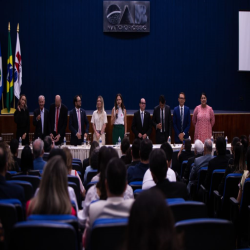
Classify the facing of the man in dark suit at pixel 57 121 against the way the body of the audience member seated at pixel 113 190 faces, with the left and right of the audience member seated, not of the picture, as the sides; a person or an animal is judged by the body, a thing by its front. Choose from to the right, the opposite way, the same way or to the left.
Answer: the opposite way

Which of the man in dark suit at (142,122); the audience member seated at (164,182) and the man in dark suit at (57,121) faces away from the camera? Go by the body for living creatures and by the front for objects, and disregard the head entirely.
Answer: the audience member seated

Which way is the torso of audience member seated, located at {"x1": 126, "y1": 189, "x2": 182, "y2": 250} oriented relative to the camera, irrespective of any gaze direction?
away from the camera

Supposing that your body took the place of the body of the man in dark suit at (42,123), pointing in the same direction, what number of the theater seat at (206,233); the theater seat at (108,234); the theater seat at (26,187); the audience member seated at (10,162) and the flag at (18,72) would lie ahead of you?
4

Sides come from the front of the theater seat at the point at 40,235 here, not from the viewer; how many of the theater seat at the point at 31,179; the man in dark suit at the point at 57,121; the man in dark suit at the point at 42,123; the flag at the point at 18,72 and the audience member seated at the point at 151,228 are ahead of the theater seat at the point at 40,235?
4

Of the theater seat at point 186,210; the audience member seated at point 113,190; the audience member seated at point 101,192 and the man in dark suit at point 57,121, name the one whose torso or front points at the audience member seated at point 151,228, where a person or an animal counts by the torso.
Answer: the man in dark suit

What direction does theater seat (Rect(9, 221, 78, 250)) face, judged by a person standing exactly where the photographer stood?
facing away from the viewer

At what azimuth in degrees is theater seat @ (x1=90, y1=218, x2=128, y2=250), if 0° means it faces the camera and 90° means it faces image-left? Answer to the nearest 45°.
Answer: approximately 180°

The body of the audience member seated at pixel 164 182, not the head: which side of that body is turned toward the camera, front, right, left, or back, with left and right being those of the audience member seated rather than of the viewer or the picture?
back
